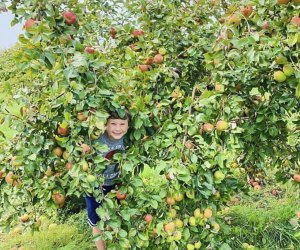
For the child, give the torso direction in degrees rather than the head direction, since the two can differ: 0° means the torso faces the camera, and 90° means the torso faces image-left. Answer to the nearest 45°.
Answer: approximately 0°

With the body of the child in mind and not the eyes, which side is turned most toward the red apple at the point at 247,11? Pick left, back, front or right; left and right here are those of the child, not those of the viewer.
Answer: left

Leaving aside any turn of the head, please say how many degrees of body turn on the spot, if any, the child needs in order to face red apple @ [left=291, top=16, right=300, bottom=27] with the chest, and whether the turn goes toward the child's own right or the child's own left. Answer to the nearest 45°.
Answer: approximately 45° to the child's own left
